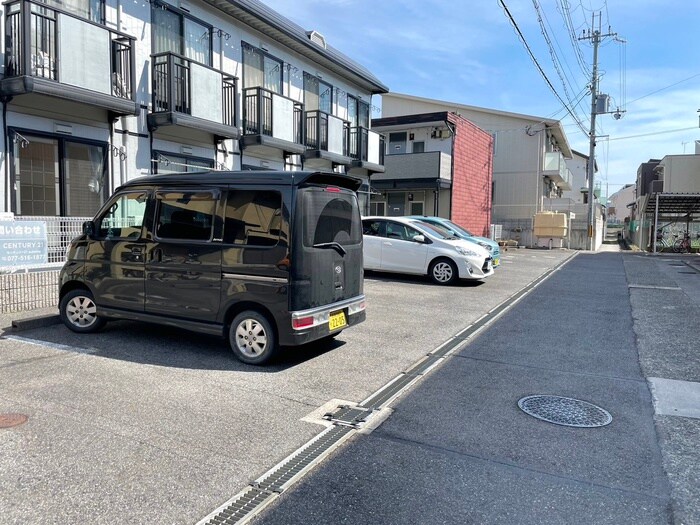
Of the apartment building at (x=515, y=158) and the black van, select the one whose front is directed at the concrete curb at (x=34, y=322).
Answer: the black van

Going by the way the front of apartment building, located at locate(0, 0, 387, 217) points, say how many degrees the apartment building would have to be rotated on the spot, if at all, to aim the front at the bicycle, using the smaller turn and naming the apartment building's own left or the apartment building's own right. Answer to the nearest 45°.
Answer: approximately 90° to the apartment building's own left

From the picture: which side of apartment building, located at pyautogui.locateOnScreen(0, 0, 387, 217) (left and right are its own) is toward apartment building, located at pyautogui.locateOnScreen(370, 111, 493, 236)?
left

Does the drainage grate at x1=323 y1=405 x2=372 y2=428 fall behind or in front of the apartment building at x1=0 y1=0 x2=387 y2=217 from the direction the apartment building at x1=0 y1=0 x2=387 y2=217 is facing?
in front

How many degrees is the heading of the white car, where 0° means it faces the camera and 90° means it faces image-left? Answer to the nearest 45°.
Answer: approximately 315°

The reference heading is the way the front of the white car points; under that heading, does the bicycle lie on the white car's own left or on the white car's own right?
on the white car's own left

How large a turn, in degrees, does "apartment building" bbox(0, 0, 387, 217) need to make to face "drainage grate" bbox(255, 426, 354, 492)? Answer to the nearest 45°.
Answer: approximately 45° to its right

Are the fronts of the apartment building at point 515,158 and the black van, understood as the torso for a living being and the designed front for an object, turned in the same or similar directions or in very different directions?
very different directions

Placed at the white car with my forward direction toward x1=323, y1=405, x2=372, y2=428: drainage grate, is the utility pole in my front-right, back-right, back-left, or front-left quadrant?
back-left

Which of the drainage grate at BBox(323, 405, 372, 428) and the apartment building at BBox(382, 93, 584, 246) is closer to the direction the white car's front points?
the drainage grate

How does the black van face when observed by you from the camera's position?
facing away from the viewer and to the left of the viewer
